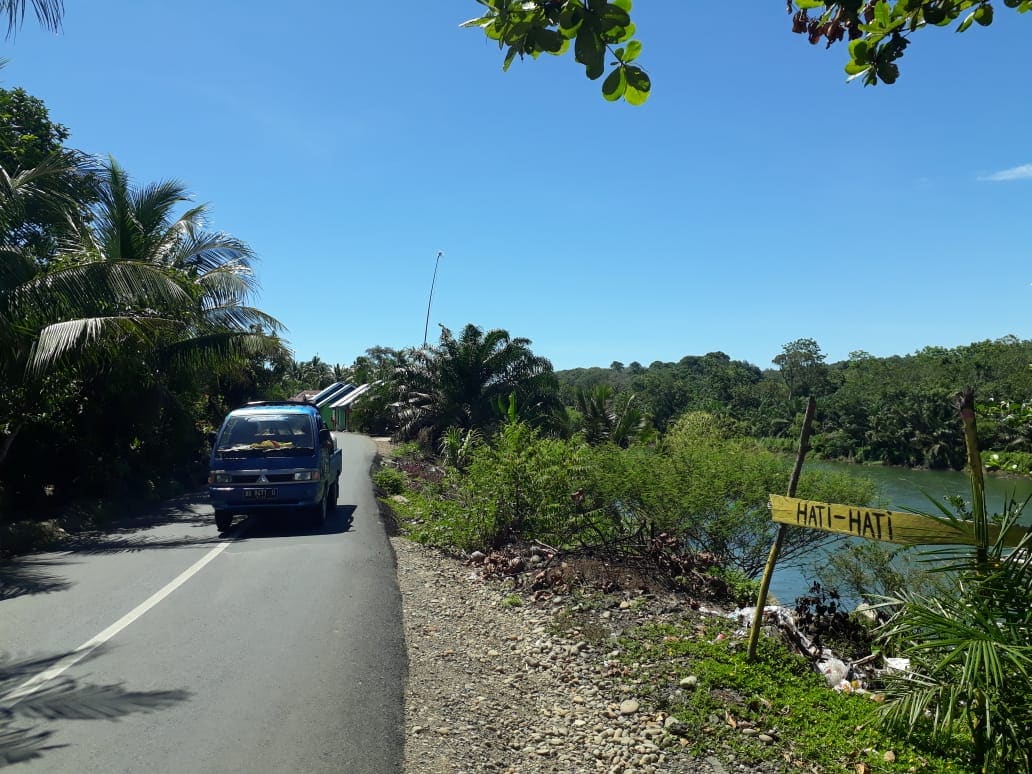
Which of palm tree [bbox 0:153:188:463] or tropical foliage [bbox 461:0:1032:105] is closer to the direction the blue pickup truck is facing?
the tropical foliage

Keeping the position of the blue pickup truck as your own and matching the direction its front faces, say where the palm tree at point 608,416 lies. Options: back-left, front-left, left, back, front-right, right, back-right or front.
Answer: back-left

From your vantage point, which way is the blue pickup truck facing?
toward the camera

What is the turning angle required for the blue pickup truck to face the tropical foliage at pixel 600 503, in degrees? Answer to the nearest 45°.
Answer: approximately 45° to its left

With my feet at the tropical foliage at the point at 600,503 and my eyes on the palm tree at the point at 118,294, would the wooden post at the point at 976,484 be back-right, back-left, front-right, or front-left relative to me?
back-left

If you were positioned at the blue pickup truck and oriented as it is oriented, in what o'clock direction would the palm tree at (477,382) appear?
The palm tree is roughly at 7 o'clock from the blue pickup truck.

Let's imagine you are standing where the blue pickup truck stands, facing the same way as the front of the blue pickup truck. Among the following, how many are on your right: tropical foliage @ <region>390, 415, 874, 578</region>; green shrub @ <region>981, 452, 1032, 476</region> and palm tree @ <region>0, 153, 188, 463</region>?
1

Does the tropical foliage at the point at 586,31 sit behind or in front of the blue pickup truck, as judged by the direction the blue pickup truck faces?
in front

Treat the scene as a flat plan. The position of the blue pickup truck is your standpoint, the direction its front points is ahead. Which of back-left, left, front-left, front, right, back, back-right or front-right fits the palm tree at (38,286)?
right

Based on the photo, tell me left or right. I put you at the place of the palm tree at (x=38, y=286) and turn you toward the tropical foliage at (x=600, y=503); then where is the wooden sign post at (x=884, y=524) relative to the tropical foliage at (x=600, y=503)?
right

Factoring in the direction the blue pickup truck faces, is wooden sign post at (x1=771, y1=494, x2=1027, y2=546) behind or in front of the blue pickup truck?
in front
